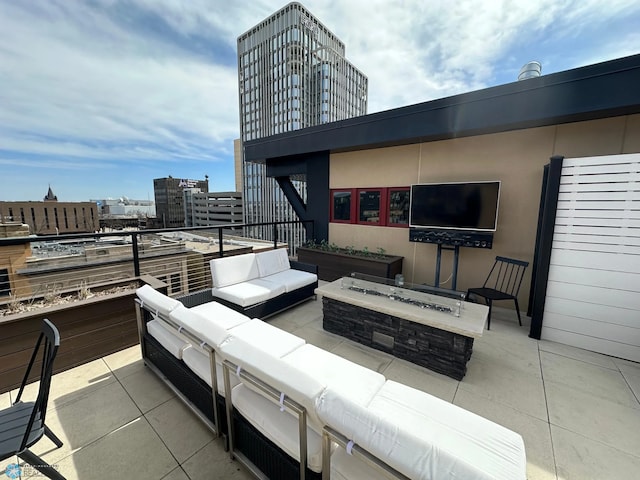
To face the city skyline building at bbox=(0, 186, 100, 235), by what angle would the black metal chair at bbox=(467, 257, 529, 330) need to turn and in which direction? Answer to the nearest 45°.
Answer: approximately 45° to its right

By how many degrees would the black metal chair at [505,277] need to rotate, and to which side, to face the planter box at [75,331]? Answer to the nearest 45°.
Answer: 0° — it already faces it

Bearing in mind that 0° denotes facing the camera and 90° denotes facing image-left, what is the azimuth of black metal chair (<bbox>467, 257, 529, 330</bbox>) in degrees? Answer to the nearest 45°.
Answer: approximately 45°

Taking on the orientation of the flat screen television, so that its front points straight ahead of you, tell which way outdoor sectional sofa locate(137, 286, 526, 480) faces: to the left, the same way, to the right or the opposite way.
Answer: the opposite way

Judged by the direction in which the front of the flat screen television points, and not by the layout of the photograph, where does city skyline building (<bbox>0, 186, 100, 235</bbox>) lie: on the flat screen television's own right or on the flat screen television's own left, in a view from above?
on the flat screen television's own right

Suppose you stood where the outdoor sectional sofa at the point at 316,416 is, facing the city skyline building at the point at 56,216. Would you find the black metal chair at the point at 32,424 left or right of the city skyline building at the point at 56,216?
left

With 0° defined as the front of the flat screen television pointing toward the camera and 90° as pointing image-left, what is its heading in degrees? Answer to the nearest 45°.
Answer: approximately 45°

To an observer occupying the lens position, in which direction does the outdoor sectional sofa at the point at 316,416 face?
facing away from the viewer and to the right of the viewer

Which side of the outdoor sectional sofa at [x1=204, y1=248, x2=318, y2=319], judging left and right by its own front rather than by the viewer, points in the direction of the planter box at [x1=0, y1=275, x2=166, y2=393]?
right
